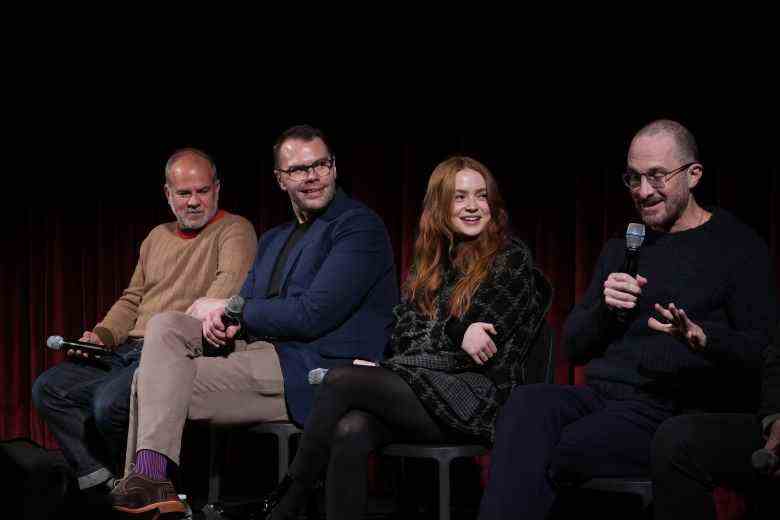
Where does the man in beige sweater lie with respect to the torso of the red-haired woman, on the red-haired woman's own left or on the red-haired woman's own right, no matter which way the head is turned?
on the red-haired woman's own right

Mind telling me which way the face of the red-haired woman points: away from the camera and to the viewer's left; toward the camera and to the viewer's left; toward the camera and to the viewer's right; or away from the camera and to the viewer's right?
toward the camera and to the viewer's right

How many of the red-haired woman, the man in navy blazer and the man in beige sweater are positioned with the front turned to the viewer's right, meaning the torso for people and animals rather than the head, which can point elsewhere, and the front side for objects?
0

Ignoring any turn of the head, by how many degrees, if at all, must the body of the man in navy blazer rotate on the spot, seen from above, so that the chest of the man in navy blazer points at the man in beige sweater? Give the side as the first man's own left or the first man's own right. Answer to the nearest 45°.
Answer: approximately 90° to the first man's own right

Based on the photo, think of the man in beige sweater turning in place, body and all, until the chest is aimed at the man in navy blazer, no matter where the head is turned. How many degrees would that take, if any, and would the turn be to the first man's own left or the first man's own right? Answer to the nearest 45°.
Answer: approximately 90° to the first man's own left

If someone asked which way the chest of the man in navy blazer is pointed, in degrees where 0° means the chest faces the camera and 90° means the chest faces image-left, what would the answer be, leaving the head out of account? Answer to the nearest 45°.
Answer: approximately 45°

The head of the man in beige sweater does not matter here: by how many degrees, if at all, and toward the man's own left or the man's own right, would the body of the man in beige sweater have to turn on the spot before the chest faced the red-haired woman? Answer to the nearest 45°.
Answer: approximately 90° to the man's own left

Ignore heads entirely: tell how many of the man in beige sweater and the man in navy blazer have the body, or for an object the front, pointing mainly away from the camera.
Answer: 0

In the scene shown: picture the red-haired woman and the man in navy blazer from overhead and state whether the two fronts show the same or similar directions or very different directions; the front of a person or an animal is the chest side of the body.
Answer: same or similar directions

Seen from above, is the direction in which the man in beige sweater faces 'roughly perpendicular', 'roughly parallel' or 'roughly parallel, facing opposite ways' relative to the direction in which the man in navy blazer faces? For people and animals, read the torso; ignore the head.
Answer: roughly parallel

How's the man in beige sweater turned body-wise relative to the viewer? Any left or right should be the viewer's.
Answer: facing the viewer and to the left of the viewer

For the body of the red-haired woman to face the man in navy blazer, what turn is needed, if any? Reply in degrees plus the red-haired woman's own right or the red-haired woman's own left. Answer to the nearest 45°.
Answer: approximately 90° to the red-haired woman's own right
